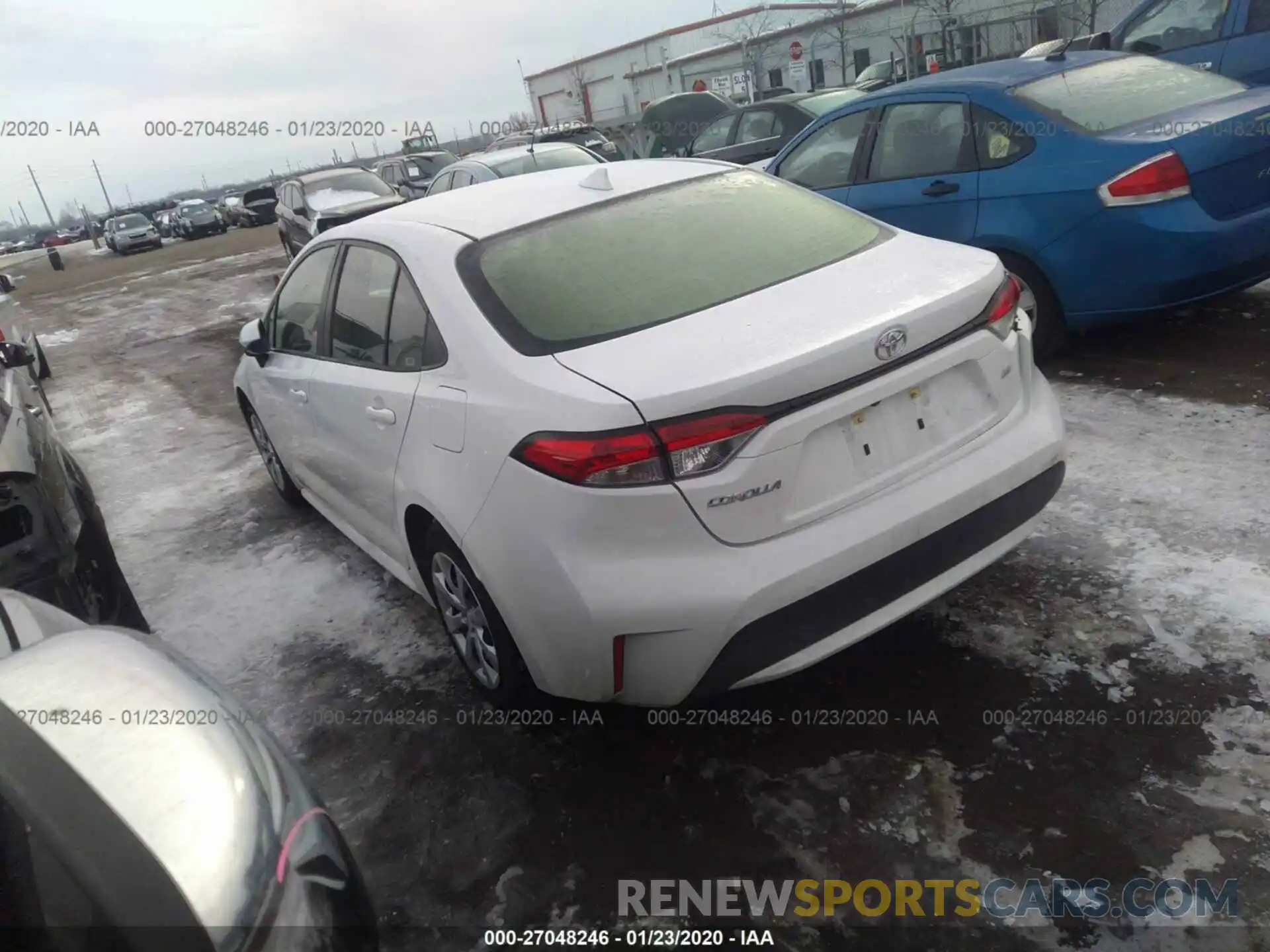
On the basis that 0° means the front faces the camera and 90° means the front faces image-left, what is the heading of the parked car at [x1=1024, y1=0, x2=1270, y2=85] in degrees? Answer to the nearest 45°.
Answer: approximately 90°

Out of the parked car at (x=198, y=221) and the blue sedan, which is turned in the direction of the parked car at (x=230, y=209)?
the blue sedan

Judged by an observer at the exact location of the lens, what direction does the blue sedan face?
facing away from the viewer and to the left of the viewer

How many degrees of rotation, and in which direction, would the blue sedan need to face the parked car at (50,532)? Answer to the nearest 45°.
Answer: approximately 90° to its left

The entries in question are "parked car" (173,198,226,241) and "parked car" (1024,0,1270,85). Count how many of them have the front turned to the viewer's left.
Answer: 1

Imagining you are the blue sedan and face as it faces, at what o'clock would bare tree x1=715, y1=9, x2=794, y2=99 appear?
The bare tree is roughly at 1 o'clock from the blue sedan.

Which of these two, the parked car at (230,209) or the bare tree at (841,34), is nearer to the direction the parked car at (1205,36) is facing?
the parked car

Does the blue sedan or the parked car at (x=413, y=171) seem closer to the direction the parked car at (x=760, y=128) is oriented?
the parked car

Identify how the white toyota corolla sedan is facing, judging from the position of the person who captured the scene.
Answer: facing away from the viewer and to the left of the viewer

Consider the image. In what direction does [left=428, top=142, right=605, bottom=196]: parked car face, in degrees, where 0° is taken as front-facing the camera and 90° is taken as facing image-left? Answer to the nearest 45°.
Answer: approximately 135°
